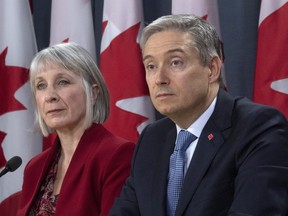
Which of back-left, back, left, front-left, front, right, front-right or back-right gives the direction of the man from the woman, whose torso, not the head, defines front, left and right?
left

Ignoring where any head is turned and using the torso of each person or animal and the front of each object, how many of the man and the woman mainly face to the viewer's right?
0

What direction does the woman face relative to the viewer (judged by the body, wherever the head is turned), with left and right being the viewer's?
facing the viewer and to the left of the viewer

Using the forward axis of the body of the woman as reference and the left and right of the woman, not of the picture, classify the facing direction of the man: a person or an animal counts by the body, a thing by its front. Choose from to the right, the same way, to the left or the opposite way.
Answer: the same way

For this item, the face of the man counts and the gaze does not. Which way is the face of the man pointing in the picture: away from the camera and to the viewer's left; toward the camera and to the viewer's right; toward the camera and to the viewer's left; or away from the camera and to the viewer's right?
toward the camera and to the viewer's left

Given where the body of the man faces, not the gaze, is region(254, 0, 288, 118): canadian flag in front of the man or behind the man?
behind

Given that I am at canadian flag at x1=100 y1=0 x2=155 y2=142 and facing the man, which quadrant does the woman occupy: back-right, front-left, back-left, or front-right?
front-right

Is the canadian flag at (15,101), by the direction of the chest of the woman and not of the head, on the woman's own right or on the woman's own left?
on the woman's own right

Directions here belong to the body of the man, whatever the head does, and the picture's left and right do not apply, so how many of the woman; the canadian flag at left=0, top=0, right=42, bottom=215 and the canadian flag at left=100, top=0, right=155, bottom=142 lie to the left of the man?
0

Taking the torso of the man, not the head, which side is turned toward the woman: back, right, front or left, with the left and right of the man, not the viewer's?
right
